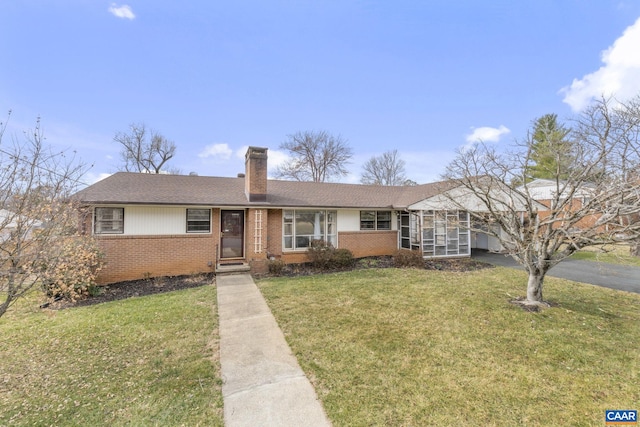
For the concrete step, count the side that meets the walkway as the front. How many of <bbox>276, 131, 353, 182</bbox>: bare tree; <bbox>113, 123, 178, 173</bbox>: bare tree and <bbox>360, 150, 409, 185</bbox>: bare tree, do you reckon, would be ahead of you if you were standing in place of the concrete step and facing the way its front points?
0

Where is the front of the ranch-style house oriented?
toward the camera

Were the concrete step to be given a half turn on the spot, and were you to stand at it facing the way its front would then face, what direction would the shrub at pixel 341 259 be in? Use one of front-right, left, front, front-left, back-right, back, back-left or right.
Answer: right

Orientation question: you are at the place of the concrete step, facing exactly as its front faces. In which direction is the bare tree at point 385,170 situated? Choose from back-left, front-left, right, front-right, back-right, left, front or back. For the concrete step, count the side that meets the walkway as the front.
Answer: back-left

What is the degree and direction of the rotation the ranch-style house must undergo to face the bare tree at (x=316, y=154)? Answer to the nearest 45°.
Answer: approximately 180°

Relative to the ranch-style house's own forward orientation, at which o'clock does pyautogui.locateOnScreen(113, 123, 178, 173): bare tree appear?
The bare tree is roughly at 5 o'clock from the ranch-style house.

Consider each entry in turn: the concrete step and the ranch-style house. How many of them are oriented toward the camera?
2

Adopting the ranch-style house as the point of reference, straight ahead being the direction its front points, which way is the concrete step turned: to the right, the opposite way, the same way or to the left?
the same way

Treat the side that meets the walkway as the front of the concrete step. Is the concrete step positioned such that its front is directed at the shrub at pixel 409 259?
no

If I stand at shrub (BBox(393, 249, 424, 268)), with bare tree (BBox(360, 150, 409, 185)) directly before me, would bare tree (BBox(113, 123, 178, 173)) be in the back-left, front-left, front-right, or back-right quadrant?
front-left

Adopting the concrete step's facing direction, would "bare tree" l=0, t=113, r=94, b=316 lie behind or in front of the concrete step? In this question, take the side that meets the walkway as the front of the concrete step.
in front

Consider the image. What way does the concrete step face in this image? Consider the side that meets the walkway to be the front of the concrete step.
toward the camera

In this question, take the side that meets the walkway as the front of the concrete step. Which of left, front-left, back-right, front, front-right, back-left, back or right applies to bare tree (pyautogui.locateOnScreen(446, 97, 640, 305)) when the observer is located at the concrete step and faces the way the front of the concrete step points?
front-left
